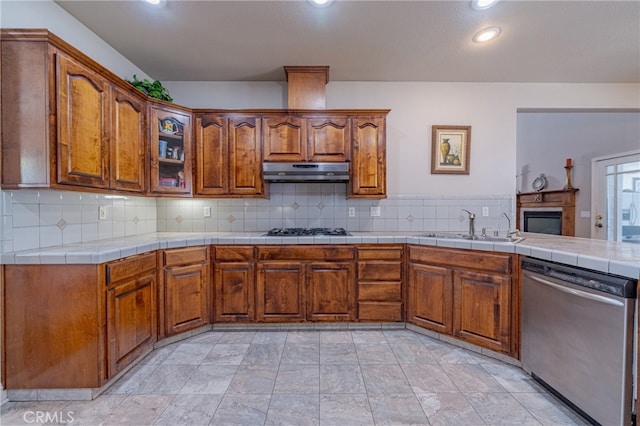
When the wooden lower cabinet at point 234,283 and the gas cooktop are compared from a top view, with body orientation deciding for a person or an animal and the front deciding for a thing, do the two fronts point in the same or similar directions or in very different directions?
same or similar directions

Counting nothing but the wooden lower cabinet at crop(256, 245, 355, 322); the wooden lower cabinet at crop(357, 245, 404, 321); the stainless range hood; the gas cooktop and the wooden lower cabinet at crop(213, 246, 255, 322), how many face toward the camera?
5

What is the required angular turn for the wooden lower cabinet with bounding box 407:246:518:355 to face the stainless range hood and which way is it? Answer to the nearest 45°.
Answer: approximately 45° to its right

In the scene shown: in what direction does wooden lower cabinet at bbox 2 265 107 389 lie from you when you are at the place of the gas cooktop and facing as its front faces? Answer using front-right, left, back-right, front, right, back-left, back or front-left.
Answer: front-right

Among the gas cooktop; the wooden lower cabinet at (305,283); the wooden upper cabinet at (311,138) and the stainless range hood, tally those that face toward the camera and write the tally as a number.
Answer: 4

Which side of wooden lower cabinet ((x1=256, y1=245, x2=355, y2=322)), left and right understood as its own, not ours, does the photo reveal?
front

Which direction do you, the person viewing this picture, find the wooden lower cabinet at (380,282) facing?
facing the viewer

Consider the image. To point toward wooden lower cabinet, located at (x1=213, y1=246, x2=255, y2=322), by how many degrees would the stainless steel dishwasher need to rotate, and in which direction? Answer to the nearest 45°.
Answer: approximately 45° to its right

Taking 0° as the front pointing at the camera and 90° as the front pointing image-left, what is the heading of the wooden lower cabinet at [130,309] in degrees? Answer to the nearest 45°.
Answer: approximately 315°

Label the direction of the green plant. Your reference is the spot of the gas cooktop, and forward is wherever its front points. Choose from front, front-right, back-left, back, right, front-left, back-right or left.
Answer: right
